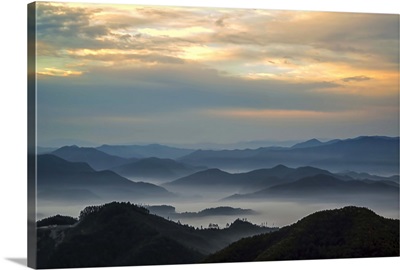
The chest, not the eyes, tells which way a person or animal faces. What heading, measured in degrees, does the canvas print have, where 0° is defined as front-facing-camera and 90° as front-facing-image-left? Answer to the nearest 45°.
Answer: approximately 315°
